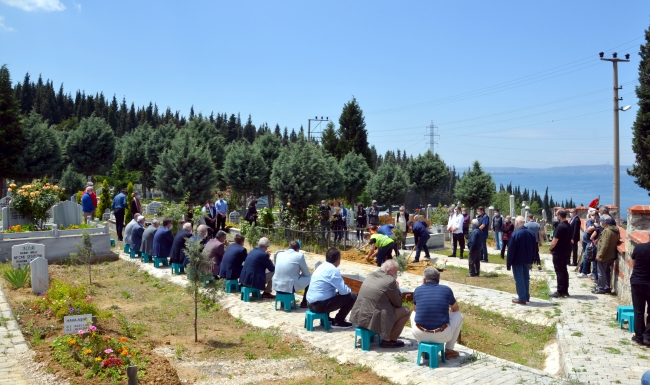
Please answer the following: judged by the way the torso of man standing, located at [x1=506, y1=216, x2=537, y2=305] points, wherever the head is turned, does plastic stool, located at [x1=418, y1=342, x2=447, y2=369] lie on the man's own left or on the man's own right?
on the man's own left

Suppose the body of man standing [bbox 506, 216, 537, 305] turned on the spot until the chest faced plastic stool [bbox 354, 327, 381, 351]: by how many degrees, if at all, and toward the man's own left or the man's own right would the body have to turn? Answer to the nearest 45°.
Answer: approximately 90° to the man's own left

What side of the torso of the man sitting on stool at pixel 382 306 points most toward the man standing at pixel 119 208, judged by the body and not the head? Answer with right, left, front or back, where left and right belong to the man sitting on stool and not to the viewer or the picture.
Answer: left

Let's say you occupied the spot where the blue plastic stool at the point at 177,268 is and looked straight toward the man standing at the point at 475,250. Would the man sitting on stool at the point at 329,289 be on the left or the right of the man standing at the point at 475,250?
right

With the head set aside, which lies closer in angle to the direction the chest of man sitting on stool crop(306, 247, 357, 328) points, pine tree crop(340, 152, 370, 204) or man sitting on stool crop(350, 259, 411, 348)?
the pine tree

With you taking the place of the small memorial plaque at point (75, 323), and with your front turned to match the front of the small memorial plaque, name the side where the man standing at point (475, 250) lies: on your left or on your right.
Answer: on your left

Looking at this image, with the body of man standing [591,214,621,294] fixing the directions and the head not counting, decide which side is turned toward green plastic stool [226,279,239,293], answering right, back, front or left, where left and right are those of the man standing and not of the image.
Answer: front

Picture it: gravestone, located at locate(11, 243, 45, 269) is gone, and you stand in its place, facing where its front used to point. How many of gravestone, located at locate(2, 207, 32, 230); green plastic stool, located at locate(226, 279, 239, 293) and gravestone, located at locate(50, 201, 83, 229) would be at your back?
2

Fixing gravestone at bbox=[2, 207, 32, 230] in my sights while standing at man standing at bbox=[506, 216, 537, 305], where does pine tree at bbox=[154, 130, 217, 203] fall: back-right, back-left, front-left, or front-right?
front-right

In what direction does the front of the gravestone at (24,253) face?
toward the camera

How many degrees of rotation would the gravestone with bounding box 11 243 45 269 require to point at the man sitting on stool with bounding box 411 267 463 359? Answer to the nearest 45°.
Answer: approximately 45° to its left

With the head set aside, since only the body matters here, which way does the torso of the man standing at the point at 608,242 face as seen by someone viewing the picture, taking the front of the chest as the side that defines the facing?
to the viewer's left

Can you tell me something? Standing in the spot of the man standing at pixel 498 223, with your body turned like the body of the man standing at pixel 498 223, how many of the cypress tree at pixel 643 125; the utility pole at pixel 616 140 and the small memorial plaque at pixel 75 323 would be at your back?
2

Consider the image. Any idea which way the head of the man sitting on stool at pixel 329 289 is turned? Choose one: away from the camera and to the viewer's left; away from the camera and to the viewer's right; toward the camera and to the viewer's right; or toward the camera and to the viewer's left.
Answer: away from the camera and to the viewer's right

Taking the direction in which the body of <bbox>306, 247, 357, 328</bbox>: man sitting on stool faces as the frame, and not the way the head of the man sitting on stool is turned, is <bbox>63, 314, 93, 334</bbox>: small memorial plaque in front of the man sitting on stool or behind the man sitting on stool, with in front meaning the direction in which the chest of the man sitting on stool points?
behind

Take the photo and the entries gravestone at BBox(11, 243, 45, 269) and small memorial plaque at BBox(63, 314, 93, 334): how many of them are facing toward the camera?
2

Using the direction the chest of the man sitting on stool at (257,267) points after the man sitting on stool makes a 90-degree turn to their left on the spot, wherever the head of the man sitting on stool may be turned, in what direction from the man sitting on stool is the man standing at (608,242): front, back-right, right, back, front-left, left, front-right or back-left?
back-right
